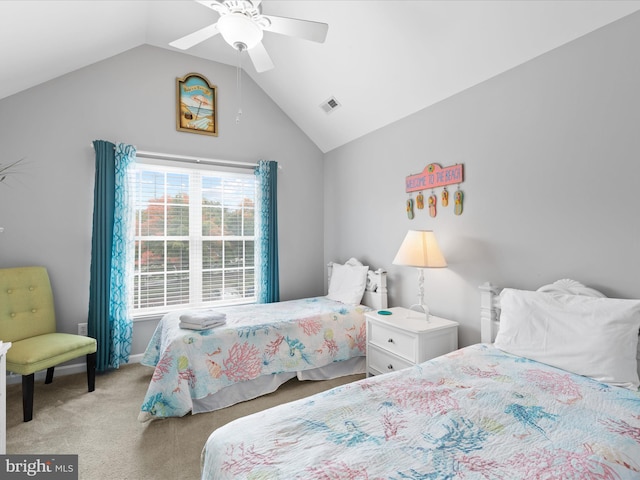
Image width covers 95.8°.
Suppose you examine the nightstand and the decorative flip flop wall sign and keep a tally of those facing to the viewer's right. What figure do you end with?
0

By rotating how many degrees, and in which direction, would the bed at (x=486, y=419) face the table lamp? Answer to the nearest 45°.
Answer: approximately 135° to its right

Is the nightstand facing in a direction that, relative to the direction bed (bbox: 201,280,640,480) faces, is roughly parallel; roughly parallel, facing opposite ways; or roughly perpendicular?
roughly parallel

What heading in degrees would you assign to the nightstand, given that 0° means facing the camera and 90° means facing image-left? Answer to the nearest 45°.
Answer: approximately 45°

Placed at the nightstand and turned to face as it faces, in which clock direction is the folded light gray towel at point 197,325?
The folded light gray towel is roughly at 1 o'clock from the nightstand.

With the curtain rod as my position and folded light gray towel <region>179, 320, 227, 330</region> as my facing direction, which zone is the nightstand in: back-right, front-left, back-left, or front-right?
front-left

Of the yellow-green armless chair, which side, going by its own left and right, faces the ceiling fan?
front

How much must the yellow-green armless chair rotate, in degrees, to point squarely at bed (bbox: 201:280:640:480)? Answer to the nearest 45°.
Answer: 0° — it already faces it

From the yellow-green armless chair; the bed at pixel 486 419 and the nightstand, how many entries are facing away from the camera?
0

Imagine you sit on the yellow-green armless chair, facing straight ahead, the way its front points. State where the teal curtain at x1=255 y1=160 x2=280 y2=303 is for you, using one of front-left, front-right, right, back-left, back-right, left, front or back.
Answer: front-left

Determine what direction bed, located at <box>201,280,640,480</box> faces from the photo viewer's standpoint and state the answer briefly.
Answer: facing the viewer and to the left of the viewer

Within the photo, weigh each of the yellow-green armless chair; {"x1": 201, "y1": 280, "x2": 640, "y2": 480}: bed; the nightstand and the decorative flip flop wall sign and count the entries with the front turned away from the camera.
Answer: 0

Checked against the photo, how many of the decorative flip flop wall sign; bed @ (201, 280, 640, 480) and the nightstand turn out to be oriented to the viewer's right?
0

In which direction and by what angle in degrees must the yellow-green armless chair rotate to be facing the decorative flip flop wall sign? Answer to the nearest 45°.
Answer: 0° — it already faces it

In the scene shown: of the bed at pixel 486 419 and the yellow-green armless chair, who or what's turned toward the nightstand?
the yellow-green armless chair

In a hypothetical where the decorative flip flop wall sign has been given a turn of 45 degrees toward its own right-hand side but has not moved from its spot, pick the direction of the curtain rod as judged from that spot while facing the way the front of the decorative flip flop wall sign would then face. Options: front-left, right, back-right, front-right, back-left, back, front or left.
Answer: front

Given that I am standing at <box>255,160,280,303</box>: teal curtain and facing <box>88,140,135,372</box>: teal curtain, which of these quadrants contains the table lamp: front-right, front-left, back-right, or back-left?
back-left

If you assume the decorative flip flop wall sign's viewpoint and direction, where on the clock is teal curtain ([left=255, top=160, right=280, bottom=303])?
The teal curtain is roughly at 2 o'clock from the decorative flip flop wall sign.

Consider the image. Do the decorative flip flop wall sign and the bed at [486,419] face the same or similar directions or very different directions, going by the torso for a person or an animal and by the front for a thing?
same or similar directions
